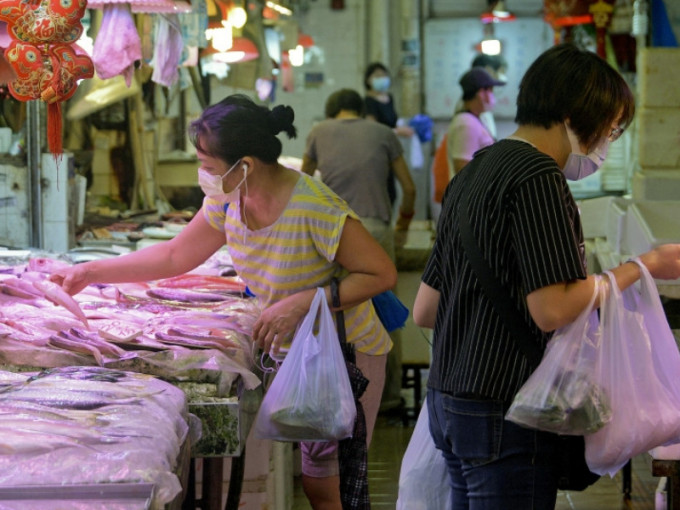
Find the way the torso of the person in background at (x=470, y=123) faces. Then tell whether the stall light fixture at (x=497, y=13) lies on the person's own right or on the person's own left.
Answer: on the person's own left

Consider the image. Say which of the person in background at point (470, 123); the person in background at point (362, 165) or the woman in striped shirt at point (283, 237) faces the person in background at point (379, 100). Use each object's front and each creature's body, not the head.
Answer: the person in background at point (362, 165)

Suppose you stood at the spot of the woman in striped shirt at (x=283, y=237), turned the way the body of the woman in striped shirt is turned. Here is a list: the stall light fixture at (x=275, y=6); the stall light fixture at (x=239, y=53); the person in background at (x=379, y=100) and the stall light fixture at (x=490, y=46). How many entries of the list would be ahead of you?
0

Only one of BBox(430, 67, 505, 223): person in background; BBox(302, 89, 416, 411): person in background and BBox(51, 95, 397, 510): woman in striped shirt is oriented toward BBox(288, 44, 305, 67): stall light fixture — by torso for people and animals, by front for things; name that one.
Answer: BBox(302, 89, 416, 411): person in background

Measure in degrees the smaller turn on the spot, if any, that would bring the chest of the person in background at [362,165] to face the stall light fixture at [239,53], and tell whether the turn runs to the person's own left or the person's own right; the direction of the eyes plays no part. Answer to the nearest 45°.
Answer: approximately 45° to the person's own left

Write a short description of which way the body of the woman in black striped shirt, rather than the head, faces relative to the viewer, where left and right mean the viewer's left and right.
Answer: facing away from the viewer and to the right of the viewer

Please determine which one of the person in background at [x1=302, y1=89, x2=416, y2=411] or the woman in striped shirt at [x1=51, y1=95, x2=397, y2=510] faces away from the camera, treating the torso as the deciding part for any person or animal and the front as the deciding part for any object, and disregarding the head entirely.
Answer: the person in background

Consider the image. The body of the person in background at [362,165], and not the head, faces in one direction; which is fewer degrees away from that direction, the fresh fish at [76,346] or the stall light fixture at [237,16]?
the stall light fixture

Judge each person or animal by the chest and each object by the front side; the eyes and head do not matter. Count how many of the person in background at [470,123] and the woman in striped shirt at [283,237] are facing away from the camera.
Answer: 0

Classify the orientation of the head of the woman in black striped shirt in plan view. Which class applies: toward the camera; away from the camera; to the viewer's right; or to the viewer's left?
to the viewer's right

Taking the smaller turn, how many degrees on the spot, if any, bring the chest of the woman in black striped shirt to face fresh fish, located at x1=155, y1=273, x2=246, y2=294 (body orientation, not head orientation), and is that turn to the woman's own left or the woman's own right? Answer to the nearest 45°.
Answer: approximately 90° to the woman's own left

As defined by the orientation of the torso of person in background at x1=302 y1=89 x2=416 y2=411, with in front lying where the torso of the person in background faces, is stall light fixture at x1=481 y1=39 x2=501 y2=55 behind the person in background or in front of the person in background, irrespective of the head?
in front

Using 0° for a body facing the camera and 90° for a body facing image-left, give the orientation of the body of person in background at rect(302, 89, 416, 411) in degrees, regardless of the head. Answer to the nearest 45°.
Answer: approximately 180°

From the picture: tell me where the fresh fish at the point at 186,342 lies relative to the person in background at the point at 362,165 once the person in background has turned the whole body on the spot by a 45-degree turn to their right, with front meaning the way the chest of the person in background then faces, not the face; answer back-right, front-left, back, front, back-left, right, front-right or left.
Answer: back-right

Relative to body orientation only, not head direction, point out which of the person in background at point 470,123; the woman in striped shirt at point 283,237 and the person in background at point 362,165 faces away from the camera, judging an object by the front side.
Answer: the person in background at point 362,165

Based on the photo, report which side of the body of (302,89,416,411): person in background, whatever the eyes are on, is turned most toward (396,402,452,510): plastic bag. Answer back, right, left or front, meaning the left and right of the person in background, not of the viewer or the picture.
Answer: back

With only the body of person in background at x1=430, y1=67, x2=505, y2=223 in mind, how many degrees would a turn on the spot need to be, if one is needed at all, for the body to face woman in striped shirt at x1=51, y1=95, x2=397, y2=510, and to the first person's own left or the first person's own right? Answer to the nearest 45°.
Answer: approximately 90° to the first person's own right

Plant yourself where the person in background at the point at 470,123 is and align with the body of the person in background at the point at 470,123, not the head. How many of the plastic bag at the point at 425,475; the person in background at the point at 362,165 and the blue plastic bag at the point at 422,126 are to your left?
1

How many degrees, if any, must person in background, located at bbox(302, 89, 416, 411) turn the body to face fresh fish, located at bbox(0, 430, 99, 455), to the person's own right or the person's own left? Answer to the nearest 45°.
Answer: approximately 180°

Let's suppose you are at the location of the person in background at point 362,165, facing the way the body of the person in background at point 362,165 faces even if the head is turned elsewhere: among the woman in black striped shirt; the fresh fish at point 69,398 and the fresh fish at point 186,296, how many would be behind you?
3
